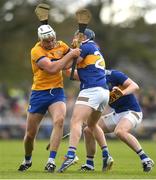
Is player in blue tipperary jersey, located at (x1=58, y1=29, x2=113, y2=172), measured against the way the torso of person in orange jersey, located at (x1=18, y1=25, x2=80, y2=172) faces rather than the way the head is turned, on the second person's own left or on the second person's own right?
on the second person's own left

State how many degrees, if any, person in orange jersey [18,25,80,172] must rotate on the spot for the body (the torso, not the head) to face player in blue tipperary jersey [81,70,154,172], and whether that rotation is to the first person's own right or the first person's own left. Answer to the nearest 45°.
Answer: approximately 90° to the first person's own left

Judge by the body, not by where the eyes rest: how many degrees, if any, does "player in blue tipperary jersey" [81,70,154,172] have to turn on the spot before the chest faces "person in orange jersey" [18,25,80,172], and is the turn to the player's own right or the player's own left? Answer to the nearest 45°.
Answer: approximately 45° to the player's own right

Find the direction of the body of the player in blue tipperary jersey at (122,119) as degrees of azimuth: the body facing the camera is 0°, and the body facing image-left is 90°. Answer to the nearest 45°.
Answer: approximately 45°

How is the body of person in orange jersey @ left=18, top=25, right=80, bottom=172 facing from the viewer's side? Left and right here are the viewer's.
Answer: facing the viewer
